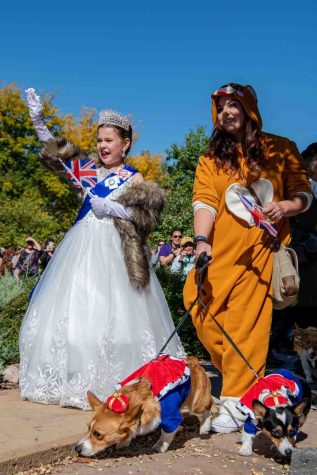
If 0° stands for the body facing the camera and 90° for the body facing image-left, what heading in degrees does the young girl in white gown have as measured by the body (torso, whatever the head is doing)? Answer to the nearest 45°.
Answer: approximately 45°

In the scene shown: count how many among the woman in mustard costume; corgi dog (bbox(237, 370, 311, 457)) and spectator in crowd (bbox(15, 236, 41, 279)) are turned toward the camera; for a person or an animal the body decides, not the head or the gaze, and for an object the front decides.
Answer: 3

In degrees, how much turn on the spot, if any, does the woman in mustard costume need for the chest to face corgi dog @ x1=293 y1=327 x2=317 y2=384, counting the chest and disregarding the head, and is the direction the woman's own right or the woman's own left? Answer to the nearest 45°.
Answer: approximately 135° to the woman's own left

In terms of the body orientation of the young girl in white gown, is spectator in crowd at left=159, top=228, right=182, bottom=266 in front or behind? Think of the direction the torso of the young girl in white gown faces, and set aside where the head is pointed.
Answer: behind

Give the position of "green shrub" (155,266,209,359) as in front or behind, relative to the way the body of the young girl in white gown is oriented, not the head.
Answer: behind

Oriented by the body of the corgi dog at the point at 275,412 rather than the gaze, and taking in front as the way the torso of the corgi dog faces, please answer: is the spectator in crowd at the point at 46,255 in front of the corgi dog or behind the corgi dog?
behind

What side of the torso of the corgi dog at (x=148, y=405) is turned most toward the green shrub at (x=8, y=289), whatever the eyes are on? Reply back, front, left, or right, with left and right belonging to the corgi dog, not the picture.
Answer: right

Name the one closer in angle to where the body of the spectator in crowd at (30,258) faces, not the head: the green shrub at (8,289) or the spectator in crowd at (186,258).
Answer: the green shrub

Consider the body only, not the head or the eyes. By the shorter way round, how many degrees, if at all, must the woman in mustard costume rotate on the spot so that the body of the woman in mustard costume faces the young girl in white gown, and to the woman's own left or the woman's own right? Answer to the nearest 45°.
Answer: approximately 90° to the woman's own right

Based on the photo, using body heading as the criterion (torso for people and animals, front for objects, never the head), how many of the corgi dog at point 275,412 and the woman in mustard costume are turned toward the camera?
2

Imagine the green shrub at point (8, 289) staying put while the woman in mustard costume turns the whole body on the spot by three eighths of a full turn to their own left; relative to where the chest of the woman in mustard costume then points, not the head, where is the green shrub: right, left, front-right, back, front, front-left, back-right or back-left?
left
